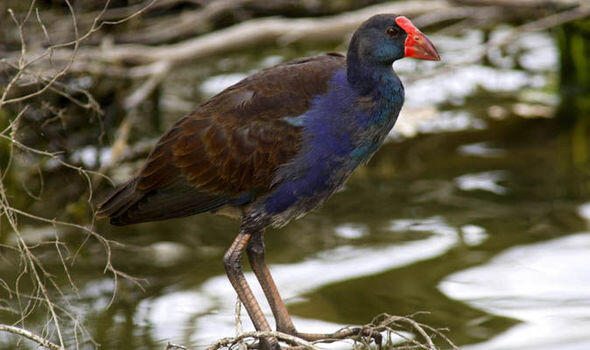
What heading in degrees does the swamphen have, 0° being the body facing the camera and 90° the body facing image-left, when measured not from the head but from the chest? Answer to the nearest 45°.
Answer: approximately 270°
